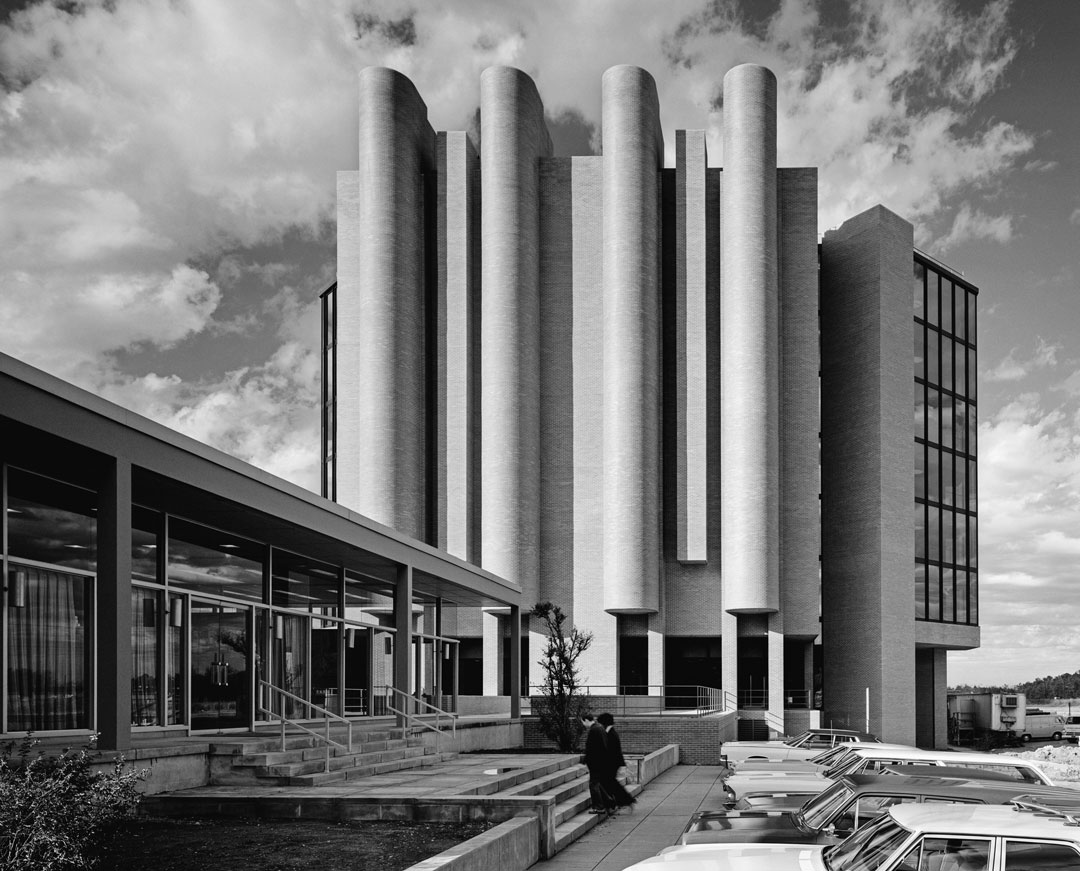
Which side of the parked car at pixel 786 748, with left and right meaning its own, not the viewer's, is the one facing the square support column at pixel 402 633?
front

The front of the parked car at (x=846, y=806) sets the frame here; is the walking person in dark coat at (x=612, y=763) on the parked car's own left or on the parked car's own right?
on the parked car's own right

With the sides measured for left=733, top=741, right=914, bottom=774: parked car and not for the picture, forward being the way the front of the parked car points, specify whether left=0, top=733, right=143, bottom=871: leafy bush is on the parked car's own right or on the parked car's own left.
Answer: on the parked car's own left

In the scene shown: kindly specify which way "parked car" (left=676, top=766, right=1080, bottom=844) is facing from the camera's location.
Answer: facing to the left of the viewer

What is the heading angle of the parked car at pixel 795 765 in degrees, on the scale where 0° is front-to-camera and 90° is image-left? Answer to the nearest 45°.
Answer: approximately 90°

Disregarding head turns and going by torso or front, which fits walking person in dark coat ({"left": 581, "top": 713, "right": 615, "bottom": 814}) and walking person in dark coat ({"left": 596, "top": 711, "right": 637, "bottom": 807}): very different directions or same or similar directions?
same or similar directions
